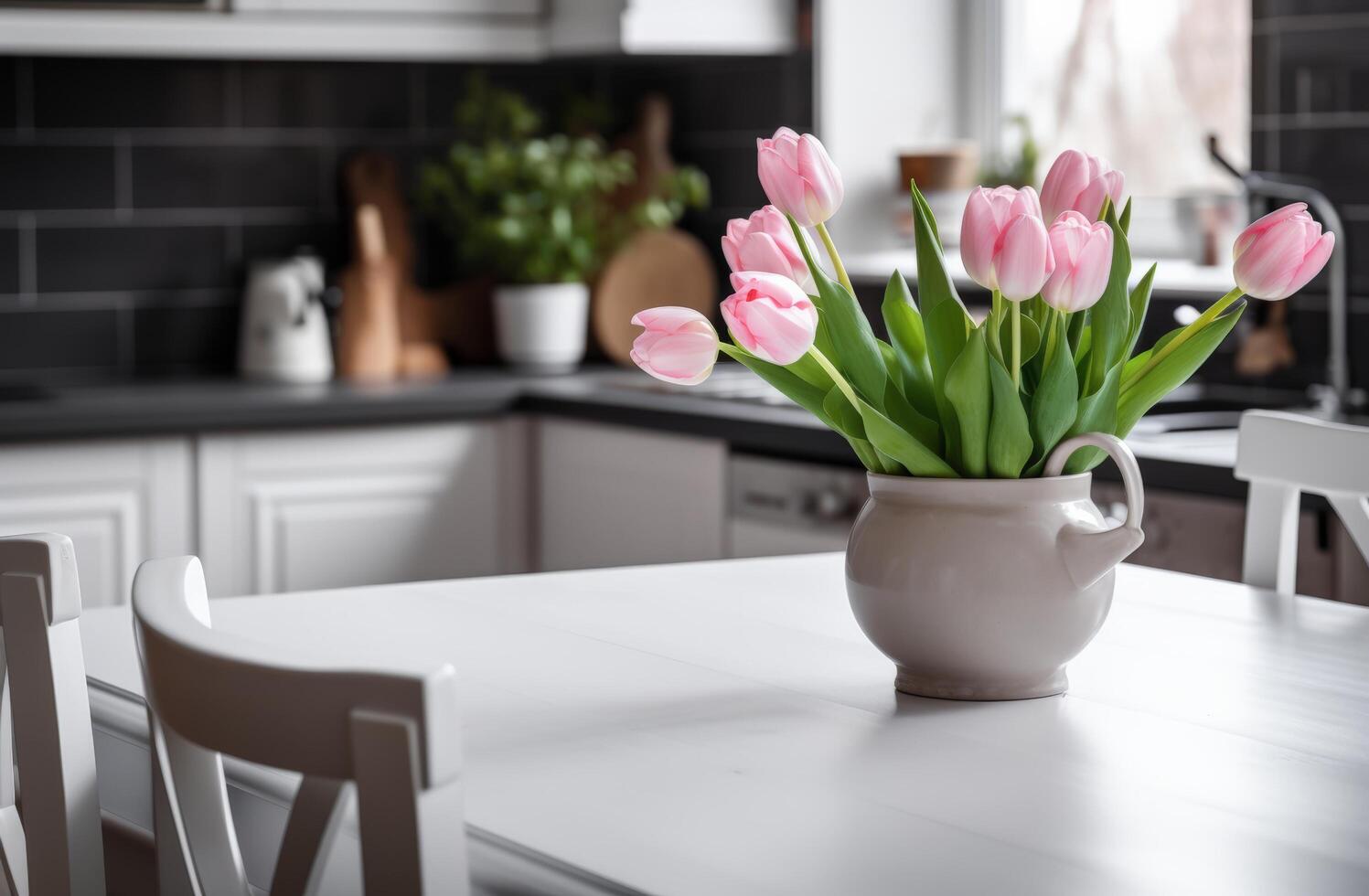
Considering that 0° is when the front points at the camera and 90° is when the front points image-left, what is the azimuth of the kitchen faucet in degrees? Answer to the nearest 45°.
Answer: approximately 90°

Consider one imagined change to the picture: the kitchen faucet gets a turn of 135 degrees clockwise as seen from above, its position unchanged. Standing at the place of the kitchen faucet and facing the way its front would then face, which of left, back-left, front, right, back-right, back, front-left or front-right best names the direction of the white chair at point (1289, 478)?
back-right

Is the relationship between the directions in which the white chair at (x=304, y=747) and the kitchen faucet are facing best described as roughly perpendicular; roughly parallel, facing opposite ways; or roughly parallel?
roughly perpendicular

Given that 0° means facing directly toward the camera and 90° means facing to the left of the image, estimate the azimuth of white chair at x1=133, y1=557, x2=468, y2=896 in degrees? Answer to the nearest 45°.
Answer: approximately 225°
